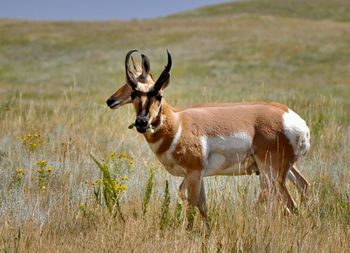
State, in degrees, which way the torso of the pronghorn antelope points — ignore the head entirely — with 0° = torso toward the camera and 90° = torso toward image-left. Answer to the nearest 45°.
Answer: approximately 90°

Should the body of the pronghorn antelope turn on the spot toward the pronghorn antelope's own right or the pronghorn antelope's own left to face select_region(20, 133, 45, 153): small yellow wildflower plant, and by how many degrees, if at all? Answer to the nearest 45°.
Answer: approximately 45° to the pronghorn antelope's own right
